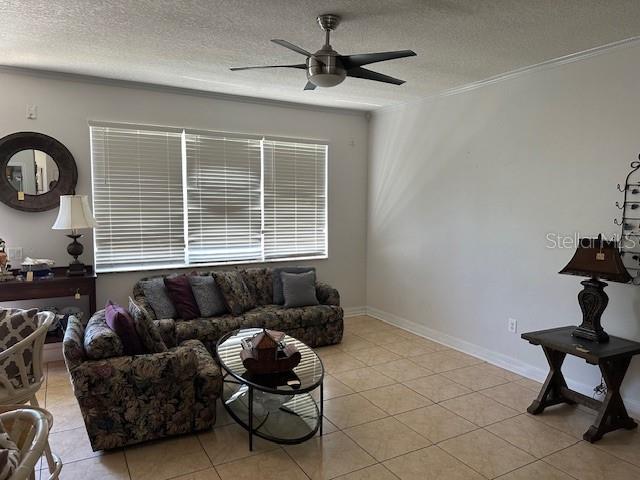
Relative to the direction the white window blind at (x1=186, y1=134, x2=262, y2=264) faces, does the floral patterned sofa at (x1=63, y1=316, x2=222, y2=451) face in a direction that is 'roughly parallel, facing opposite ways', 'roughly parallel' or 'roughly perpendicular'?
roughly perpendicular

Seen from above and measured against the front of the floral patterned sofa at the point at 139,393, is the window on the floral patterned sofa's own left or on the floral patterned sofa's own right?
on the floral patterned sofa's own left

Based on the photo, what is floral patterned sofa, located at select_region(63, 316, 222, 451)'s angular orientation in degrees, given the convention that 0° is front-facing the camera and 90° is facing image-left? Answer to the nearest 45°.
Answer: approximately 270°

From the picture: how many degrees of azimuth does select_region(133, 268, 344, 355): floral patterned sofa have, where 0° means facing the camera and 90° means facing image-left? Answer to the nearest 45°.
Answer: approximately 0°

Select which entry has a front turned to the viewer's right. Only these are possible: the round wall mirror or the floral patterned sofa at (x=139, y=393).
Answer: the floral patterned sofa

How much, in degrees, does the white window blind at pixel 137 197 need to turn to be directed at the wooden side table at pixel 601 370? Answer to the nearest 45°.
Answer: approximately 45° to its left
